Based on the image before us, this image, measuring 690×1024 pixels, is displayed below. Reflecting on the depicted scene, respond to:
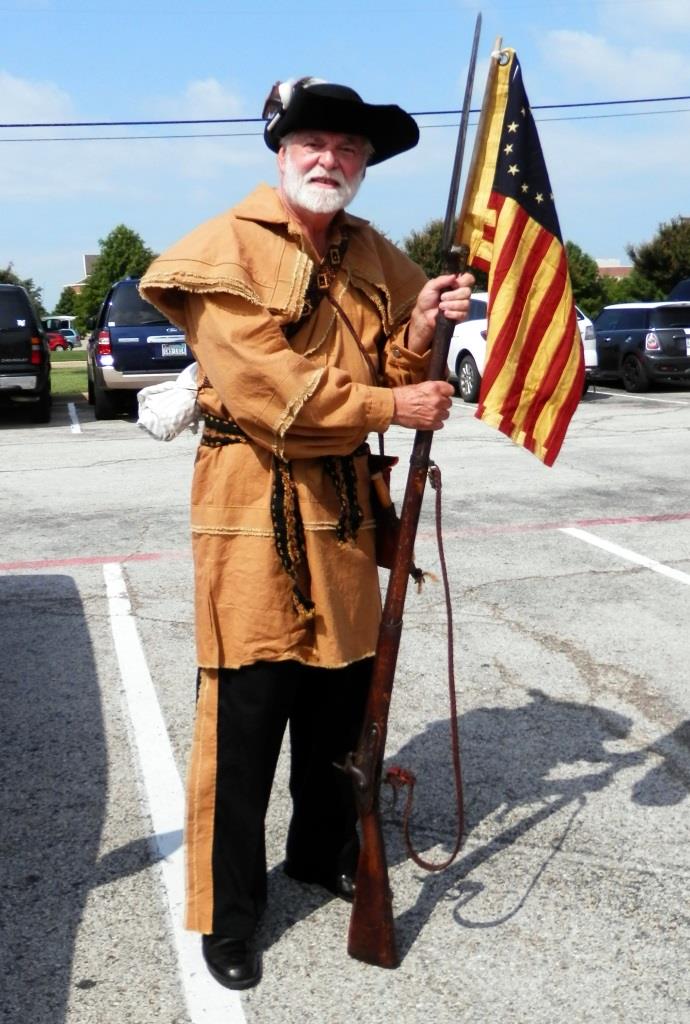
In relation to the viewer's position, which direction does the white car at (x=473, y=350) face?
facing away from the viewer and to the left of the viewer

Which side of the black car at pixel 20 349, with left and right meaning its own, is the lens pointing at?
back

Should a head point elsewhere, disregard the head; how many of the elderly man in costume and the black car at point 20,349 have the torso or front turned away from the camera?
1

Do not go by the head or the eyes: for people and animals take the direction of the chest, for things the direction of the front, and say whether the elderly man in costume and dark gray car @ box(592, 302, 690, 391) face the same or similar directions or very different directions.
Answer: very different directions

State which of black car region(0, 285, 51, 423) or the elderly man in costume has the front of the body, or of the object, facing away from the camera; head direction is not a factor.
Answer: the black car
